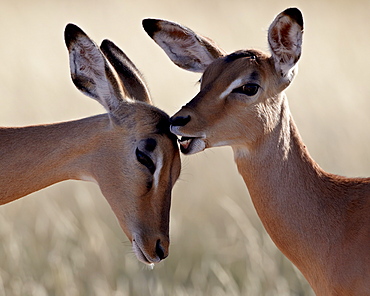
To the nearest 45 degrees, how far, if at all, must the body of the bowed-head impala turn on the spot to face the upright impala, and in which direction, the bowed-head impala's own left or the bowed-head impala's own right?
0° — it already faces it

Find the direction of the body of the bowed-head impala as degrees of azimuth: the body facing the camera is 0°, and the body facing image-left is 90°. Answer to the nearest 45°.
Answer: approximately 270°

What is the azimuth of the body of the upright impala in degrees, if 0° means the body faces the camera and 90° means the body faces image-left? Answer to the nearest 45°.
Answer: approximately 90°

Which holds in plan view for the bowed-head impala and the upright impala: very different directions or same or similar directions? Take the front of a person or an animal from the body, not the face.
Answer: very different directions

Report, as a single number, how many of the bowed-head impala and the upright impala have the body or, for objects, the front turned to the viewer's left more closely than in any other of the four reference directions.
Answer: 1

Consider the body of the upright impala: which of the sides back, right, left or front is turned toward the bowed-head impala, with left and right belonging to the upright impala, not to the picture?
front
